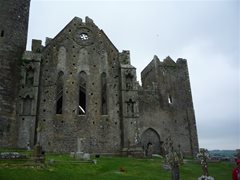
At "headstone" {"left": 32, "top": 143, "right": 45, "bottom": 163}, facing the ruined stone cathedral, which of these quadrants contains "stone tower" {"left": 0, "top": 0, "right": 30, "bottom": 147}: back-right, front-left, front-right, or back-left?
front-left

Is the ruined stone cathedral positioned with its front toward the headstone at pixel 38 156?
yes

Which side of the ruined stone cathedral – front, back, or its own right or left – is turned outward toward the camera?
front
